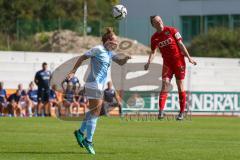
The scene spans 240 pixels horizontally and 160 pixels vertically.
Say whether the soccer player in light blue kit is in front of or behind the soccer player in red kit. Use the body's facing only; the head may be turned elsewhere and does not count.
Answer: in front

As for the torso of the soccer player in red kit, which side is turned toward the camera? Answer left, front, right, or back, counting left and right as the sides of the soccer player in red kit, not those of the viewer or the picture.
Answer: front
